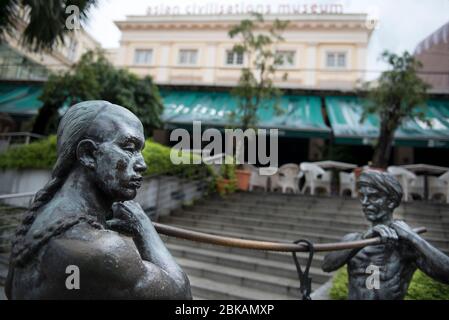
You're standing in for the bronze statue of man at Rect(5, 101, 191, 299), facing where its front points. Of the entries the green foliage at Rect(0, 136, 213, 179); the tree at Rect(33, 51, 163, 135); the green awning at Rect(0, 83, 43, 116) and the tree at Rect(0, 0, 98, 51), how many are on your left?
4

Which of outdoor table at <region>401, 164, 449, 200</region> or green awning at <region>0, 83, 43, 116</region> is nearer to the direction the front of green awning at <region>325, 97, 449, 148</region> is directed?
the outdoor table

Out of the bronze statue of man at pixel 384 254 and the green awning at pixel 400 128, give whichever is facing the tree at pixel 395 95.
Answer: the green awning

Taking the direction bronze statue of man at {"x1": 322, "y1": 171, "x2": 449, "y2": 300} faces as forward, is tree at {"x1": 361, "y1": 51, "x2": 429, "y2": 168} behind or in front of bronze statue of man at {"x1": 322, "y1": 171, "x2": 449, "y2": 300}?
behind

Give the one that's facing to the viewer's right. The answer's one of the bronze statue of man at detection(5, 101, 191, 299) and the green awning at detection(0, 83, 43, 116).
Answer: the bronze statue of man

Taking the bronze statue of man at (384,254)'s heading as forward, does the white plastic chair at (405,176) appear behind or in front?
behind

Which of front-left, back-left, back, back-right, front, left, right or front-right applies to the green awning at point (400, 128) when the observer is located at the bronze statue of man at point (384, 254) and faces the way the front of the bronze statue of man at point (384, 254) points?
back-right

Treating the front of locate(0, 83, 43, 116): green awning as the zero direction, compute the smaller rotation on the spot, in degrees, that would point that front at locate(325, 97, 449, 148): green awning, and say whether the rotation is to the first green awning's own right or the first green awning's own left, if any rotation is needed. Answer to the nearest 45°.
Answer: approximately 45° to the first green awning's own left

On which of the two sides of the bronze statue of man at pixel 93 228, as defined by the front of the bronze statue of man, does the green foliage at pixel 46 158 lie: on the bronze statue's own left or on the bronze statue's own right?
on the bronze statue's own left

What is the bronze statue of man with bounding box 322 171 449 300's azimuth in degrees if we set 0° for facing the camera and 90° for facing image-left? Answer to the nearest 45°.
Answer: approximately 45°

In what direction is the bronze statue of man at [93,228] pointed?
to the viewer's right

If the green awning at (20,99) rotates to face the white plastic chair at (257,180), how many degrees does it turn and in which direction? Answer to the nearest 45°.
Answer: approximately 45° to its left
